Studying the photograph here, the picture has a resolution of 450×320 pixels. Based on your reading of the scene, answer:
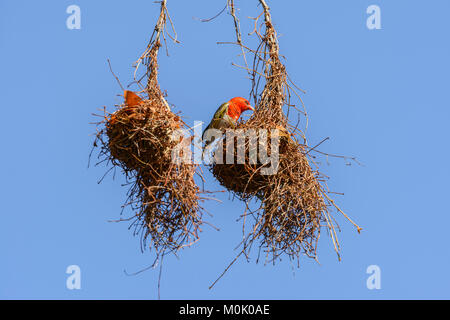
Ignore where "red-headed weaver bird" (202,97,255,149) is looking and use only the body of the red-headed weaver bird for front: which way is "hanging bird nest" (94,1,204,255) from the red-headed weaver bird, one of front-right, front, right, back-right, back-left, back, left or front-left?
back-right

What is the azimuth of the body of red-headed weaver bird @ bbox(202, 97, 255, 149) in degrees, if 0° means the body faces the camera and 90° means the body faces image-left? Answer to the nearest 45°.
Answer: approximately 270°
